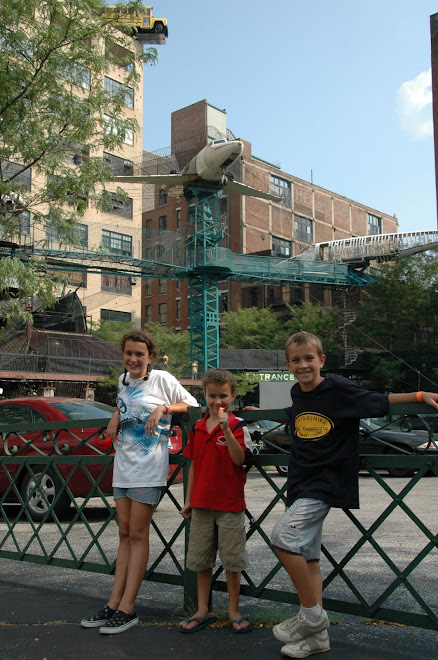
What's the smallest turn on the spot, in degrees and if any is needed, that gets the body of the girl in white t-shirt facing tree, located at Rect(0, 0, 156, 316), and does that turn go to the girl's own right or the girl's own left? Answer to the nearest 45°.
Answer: approximately 135° to the girl's own right

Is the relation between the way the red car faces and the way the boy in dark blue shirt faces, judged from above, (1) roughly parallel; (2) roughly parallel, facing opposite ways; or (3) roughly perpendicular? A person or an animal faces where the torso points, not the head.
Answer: roughly perpendicular

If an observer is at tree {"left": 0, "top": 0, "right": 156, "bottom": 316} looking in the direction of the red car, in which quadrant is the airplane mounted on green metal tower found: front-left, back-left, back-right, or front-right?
back-left

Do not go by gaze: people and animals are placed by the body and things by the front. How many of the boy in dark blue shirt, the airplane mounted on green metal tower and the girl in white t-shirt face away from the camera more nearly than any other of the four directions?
0

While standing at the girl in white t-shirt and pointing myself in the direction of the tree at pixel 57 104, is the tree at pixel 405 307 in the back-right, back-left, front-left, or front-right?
front-right

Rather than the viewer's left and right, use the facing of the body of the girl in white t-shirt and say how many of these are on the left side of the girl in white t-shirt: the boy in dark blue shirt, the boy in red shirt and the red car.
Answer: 2

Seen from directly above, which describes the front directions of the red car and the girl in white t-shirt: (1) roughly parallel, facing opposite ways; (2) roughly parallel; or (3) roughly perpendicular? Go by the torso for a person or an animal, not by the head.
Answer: roughly perpendicular

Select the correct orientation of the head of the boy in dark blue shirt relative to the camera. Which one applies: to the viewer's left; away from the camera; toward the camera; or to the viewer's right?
toward the camera

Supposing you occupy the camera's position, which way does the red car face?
facing away from the viewer and to the left of the viewer

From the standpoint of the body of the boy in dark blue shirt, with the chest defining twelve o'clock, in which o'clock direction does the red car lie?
The red car is roughly at 3 o'clock from the boy in dark blue shirt.

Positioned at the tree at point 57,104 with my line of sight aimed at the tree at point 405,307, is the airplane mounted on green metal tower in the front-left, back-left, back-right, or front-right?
front-left

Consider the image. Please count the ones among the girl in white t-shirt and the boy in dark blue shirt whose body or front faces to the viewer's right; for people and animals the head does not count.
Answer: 0

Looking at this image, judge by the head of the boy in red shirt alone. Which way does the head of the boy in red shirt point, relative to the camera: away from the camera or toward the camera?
toward the camera

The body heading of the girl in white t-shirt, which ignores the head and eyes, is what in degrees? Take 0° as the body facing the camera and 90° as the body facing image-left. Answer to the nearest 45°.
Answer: approximately 45°

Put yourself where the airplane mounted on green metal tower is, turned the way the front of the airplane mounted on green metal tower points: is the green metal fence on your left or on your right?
on your right

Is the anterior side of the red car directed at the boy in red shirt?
no

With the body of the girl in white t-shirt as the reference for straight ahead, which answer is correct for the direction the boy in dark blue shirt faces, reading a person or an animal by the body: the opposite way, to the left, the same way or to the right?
the same way
